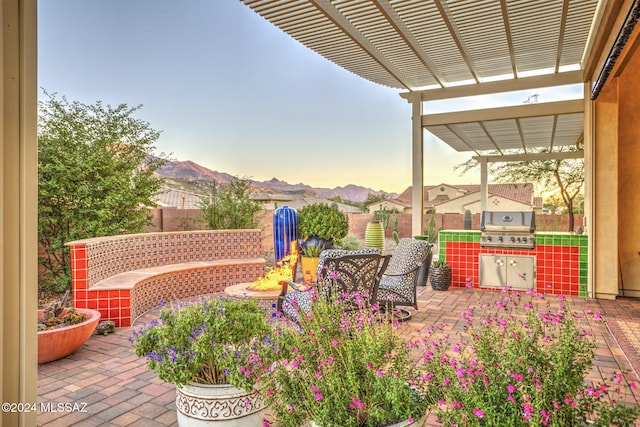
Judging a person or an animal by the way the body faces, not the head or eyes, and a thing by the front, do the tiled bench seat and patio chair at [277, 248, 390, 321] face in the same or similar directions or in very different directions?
very different directions

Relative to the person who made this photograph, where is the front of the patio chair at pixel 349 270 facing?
facing away from the viewer and to the left of the viewer

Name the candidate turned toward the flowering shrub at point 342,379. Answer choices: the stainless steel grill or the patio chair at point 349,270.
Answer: the stainless steel grill

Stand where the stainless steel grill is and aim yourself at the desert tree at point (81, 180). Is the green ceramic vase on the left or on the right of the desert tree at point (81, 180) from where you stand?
right

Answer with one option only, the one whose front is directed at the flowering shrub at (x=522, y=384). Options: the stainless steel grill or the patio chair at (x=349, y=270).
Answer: the stainless steel grill

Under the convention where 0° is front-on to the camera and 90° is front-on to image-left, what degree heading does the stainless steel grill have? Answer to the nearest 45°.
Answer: approximately 0°

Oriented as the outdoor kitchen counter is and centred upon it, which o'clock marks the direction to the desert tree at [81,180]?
The desert tree is roughly at 2 o'clock from the outdoor kitchen counter.

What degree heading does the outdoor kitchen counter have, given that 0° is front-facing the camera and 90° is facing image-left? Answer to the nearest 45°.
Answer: approximately 0°

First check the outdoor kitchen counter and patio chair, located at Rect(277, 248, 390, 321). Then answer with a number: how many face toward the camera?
1
